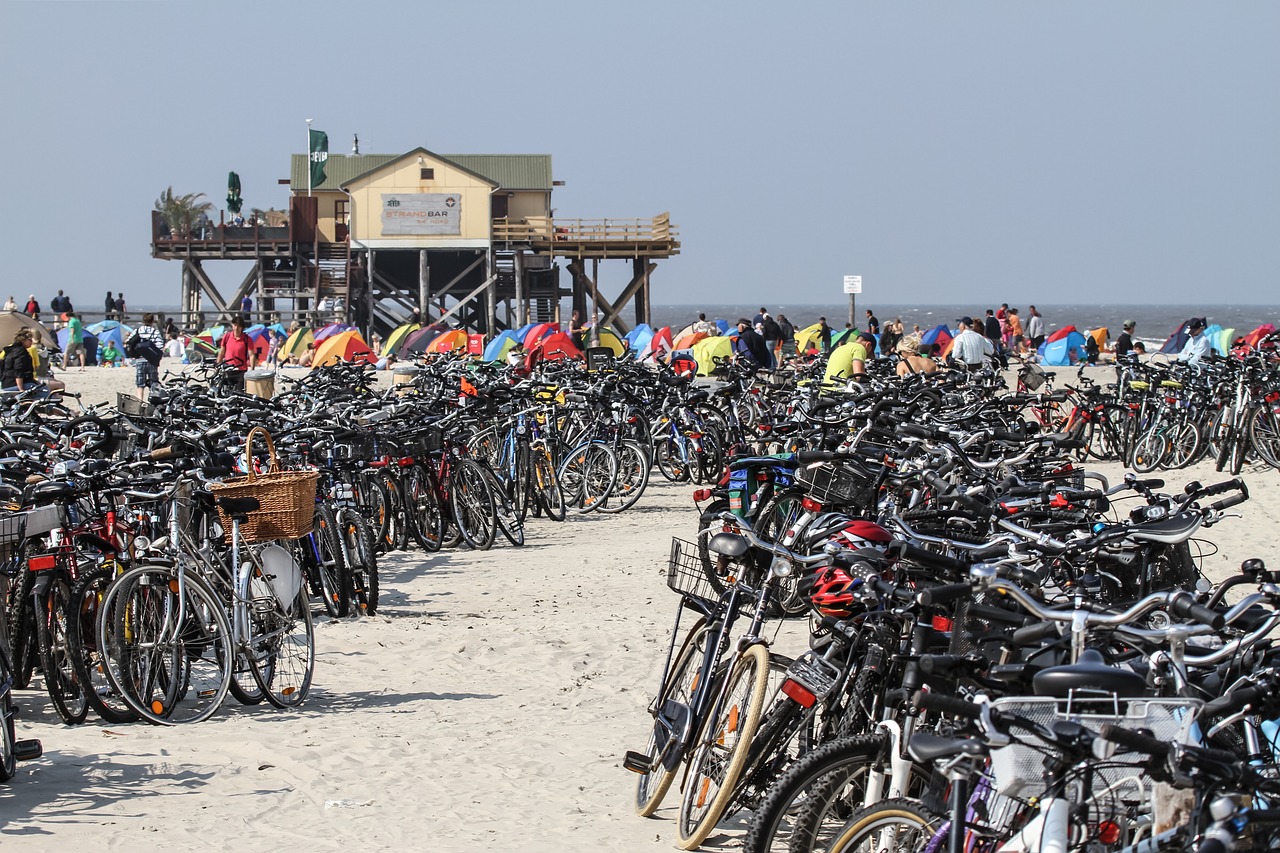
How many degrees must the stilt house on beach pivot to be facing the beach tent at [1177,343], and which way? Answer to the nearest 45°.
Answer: approximately 45° to its left

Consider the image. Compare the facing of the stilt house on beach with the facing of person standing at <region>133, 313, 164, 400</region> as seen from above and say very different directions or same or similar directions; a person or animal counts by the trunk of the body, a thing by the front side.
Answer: very different directions

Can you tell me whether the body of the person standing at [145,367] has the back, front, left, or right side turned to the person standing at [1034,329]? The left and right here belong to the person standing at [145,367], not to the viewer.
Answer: right

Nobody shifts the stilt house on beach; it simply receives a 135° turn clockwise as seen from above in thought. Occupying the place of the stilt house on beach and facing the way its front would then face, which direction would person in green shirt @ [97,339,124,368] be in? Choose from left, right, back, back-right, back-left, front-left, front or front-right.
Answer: left

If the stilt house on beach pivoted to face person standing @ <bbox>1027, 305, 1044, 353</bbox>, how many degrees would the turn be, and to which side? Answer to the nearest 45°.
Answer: approximately 45° to its left

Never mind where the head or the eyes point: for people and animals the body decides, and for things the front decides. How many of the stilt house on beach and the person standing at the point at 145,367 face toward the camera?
1

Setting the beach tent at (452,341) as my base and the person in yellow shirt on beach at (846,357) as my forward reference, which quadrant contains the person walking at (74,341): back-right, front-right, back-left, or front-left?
back-right

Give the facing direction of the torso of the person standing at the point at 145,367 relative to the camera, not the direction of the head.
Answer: away from the camera

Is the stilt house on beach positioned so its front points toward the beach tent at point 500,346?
yes

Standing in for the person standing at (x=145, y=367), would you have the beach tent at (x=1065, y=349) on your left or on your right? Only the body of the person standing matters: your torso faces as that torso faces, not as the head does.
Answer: on your right

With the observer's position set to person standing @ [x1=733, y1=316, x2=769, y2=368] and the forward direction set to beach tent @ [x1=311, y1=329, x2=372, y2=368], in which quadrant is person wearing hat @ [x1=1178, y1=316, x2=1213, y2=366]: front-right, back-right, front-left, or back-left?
back-right

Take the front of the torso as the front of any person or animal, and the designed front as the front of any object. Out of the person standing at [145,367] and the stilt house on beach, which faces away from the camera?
the person standing

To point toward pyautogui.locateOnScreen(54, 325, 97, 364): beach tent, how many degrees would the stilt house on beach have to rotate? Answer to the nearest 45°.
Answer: approximately 45° to its right

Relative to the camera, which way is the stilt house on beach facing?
toward the camera
